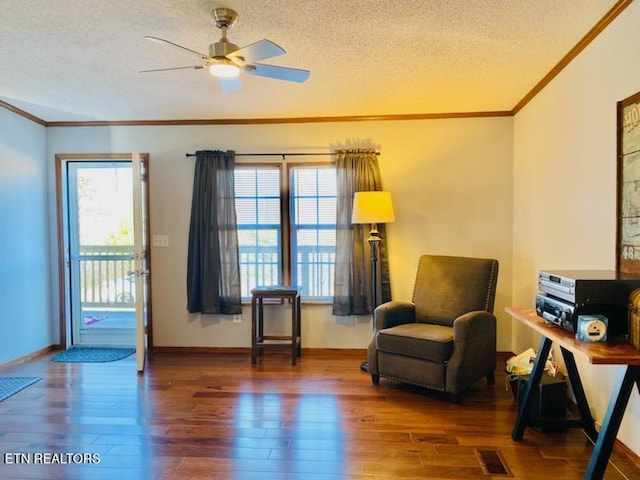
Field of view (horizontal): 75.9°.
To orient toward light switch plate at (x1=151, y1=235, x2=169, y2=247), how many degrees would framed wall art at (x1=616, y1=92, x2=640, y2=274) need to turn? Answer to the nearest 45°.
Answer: approximately 45° to its right

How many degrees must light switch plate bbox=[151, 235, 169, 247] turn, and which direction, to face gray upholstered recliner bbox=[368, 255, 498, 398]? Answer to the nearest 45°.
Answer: approximately 45° to its left

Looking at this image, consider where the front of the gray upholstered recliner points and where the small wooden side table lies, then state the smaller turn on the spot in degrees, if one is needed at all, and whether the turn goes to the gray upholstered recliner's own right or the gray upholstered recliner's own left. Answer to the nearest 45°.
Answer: approximately 45° to the gray upholstered recliner's own right

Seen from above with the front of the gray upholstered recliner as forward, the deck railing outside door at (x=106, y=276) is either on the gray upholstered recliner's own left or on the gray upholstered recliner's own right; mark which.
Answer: on the gray upholstered recliner's own right

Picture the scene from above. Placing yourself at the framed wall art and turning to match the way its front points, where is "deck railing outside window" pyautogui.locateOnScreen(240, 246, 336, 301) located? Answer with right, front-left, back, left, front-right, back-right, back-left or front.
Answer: front-right

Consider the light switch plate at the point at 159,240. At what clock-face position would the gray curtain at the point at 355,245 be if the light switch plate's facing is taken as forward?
The gray curtain is roughly at 10 o'clock from the light switch plate.

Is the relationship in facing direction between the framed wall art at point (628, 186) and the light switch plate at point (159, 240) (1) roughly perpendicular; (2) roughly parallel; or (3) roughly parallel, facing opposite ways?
roughly perpendicular

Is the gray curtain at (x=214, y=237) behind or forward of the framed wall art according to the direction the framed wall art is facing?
forward

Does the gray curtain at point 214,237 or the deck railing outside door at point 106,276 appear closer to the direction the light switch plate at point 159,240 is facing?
the gray curtain

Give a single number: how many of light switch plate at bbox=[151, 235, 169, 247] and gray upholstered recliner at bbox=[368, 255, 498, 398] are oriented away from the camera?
0

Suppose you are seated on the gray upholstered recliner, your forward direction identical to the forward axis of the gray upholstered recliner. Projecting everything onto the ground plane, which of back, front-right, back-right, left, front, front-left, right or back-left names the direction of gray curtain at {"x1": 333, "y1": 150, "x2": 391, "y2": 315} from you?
right

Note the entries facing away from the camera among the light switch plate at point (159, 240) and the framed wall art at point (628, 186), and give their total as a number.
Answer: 0

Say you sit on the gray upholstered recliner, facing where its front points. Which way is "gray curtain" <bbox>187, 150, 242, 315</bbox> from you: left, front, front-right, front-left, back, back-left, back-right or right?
front-right

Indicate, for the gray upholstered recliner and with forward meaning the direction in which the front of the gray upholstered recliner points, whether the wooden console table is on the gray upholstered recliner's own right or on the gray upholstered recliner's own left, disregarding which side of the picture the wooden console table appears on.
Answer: on the gray upholstered recliner's own left
